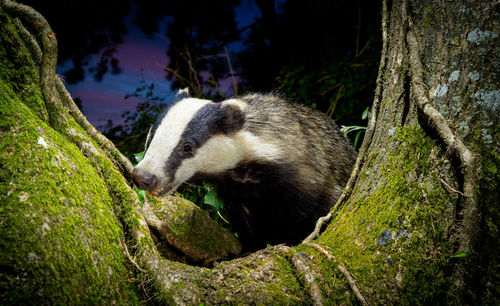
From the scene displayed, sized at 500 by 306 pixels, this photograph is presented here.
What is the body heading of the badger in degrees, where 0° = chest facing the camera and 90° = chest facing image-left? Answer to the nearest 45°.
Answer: approximately 45°
